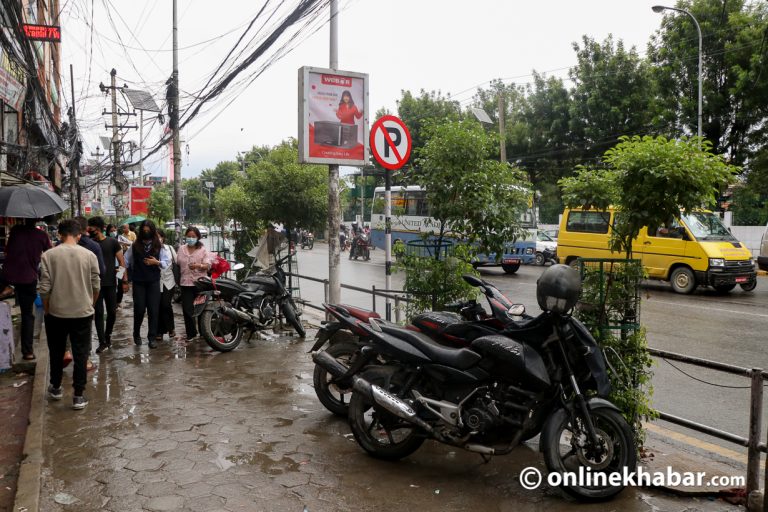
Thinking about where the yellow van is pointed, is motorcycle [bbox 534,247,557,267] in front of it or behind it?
behind

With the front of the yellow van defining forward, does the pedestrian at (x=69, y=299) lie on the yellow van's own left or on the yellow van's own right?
on the yellow van's own right

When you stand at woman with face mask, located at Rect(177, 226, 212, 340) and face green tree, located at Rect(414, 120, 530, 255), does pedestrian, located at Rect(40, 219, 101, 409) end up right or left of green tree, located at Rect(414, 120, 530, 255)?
right

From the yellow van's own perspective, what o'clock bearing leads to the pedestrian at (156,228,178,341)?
The pedestrian is roughly at 3 o'clock from the yellow van.

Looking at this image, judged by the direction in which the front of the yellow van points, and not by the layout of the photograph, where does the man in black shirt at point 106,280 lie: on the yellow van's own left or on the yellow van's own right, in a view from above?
on the yellow van's own right

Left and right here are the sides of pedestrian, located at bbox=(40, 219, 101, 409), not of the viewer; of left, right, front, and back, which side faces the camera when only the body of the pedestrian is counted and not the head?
back

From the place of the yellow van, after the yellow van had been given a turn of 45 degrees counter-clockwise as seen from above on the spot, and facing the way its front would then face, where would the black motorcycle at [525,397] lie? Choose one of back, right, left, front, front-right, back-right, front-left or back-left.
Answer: right

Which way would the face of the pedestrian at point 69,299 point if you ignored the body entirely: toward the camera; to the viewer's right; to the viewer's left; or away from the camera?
away from the camera

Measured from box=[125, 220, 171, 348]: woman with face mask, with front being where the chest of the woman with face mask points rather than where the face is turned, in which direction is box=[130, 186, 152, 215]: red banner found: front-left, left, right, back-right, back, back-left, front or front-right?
back

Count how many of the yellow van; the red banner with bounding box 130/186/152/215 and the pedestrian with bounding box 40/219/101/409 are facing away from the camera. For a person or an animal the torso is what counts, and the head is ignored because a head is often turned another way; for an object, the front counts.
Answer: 1

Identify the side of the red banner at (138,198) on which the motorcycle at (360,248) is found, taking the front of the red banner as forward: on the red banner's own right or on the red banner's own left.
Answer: on the red banner's own left

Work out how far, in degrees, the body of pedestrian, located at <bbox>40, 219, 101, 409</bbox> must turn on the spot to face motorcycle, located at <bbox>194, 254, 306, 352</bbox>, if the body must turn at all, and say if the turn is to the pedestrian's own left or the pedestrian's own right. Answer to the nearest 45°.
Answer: approximately 45° to the pedestrian's own right

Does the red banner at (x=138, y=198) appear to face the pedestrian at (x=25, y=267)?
yes
